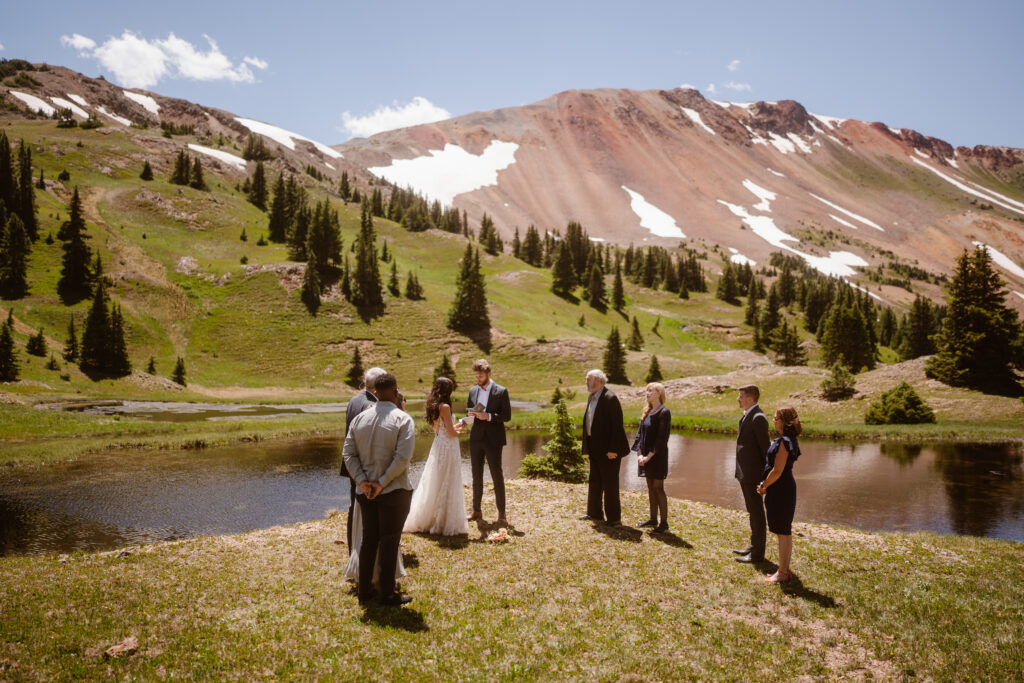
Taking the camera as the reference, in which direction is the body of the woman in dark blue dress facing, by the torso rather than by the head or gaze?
to the viewer's left

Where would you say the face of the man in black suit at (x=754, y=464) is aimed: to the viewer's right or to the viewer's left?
to the viewer's left

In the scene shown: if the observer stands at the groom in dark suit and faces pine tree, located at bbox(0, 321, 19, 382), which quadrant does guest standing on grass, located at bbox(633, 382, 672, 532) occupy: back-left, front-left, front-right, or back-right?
back-right

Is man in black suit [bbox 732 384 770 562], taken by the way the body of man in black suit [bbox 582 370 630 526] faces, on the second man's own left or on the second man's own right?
on the second man's own left

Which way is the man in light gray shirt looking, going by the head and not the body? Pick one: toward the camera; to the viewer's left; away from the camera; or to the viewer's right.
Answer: away from the camera

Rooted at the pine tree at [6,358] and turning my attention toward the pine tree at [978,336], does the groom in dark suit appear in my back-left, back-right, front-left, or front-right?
front-right

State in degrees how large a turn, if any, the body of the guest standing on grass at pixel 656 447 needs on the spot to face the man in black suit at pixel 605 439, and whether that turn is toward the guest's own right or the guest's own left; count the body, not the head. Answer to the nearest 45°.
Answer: approximately 45° to the guest's own right

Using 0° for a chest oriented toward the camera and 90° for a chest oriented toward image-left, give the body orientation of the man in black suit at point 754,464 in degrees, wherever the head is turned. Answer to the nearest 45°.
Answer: approximately 90°

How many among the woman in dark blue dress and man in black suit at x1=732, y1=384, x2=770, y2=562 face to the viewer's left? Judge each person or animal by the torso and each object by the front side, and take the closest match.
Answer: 2

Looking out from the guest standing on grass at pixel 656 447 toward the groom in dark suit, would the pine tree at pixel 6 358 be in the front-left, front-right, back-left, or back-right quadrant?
front-right

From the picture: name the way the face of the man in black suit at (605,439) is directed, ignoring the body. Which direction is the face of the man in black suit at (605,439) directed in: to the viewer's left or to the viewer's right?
to the viewer's left

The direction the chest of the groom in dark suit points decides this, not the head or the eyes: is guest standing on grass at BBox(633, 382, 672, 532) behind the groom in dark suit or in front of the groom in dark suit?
behind

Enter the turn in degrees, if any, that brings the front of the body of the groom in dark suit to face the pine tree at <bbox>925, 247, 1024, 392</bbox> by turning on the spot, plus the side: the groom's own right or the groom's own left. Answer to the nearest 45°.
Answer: approximately 180°

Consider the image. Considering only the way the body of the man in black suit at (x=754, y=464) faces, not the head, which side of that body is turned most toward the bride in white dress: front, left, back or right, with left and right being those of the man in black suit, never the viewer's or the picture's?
front
